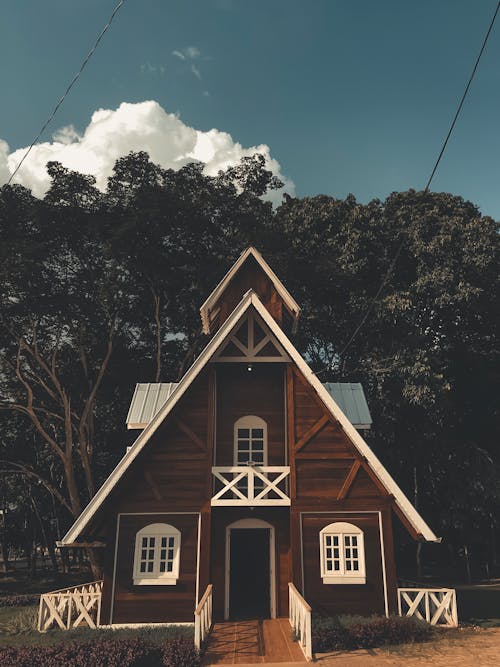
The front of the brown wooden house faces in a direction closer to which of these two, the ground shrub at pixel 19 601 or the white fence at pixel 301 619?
the white fence

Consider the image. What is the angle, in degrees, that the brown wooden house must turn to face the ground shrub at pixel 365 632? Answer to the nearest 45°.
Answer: approximately 45° to its left

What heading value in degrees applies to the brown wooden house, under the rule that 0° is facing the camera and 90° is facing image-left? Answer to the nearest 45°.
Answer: approximately 0°

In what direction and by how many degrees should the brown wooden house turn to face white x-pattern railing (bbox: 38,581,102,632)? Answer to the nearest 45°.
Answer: approximately 90° to its right

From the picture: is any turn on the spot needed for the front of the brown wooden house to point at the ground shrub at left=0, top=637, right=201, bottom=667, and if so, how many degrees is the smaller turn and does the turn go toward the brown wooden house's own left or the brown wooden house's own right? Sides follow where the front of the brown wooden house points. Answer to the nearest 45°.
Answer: approximately 45° to the brown wooden house's own right
